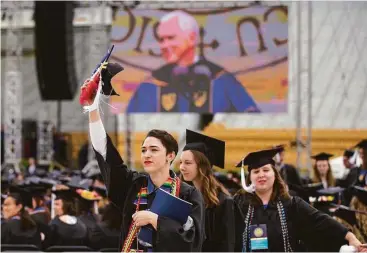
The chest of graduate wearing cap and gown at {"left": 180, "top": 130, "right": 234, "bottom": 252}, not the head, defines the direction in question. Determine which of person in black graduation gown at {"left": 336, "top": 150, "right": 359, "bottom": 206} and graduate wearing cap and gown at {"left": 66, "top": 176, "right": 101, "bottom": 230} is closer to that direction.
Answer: the graduate wearing cap and gown

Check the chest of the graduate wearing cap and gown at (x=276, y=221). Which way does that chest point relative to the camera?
toward the camera

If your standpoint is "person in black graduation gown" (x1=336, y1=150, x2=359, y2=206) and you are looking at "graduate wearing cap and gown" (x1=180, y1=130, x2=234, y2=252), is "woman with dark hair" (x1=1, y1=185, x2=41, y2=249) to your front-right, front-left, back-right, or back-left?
front-right

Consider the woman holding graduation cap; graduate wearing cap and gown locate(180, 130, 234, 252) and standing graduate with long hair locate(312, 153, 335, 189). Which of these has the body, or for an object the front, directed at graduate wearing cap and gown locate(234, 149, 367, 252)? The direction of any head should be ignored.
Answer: the standing graduate with long hair

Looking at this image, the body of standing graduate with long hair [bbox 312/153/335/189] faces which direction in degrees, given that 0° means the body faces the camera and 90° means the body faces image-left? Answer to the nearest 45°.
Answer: approximately 0°
